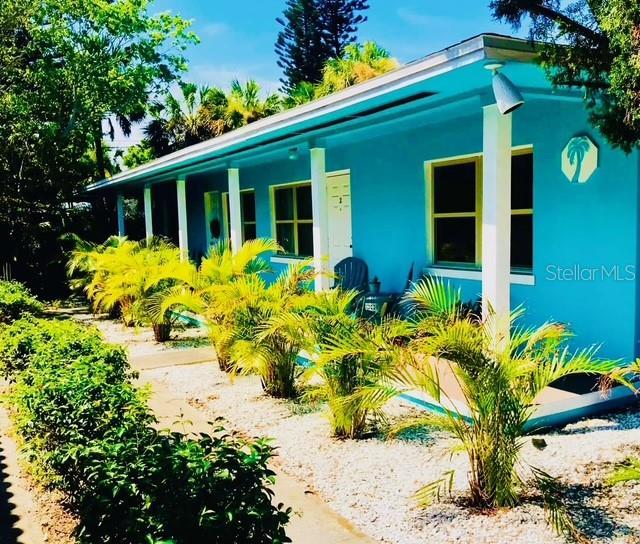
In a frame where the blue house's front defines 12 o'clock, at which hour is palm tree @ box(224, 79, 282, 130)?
The palm tree is roughly at 4 o'clock from the blue house.

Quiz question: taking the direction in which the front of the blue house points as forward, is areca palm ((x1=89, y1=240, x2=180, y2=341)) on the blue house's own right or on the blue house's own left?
on the blue house's own right

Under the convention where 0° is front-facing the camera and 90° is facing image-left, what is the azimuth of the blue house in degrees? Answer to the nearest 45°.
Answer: approximately 45°

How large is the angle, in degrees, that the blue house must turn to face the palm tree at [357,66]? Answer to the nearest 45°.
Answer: approximately 135° to its right

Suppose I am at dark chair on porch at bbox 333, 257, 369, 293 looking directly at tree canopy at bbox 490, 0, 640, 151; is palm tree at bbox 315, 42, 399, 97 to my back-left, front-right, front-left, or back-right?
back-left

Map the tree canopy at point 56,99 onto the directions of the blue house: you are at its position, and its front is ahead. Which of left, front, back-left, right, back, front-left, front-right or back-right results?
right

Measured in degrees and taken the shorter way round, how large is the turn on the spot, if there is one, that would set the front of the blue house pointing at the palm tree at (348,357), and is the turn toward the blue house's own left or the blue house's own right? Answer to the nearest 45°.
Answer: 0° — it already faces it

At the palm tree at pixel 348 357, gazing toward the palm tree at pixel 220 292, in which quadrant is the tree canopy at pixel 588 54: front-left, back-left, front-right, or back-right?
back-right

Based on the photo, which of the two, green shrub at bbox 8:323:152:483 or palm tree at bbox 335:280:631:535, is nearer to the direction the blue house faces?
the green shrub

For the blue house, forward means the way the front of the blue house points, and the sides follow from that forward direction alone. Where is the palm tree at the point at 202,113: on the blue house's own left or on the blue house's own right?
on the blue house's own right
